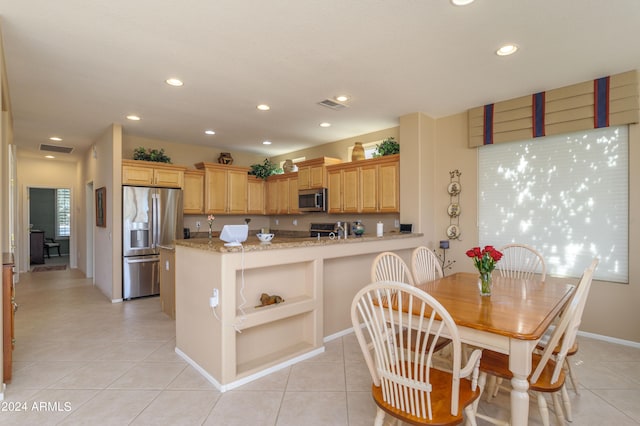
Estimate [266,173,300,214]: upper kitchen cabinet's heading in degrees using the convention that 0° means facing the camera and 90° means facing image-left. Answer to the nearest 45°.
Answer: approximately 45°

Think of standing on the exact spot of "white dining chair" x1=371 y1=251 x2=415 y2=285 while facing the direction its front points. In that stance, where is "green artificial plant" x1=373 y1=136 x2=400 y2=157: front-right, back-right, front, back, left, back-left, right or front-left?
back-left

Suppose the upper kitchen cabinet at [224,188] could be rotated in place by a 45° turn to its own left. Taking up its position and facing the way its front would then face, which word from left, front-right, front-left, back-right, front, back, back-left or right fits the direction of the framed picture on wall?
back

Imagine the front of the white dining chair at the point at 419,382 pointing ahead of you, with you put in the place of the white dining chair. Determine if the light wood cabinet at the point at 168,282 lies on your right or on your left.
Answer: on your left

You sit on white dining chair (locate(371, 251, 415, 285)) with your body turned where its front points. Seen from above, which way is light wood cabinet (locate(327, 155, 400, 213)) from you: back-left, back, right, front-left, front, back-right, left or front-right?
back-left

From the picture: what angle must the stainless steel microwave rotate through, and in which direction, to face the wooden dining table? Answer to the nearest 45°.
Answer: approximately 45° to its left

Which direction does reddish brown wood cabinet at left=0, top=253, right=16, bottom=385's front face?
to the viewer's right

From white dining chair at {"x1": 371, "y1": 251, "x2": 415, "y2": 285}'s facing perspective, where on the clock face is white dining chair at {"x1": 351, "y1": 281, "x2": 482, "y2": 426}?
white dining chair at {"x1": 351, "y1": 281, "x2": 482, "y2": 426} is roughly at 1 o'clock from white dining chair at {"x1": 371, "y1": 251, "x2": 415, "y2": 285}.

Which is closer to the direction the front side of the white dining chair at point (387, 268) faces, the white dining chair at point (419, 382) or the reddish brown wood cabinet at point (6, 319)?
the white dining chair

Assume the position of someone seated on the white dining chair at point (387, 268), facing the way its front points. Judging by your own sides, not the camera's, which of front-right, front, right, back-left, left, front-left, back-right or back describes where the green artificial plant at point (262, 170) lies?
back
